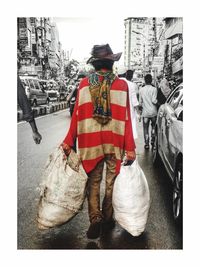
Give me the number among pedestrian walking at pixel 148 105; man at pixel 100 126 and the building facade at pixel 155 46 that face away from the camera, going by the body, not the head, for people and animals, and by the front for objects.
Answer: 2

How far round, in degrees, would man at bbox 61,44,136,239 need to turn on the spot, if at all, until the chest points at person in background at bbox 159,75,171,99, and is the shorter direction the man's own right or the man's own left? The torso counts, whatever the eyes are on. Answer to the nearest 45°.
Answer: approximately 45° to the man's own right

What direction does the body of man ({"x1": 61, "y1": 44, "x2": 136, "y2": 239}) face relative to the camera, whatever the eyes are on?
away from the camera

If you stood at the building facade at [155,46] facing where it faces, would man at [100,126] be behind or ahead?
ahead

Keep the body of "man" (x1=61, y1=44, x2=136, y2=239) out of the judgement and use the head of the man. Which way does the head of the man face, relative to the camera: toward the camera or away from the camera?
away from the camera

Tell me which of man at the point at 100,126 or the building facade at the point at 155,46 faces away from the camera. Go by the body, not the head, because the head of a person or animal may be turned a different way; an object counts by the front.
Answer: the man

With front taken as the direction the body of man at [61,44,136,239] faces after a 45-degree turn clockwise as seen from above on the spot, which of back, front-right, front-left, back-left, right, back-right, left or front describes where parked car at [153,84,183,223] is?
front

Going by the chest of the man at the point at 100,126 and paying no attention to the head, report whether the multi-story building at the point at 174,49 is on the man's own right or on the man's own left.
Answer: on the man's own right

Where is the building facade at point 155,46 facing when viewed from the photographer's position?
facing the viewer and to the left of the viewer

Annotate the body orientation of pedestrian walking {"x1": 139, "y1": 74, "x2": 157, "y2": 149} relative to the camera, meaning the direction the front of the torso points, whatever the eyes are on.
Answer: away from the camera

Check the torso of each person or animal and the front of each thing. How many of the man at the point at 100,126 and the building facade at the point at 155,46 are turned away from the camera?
1
